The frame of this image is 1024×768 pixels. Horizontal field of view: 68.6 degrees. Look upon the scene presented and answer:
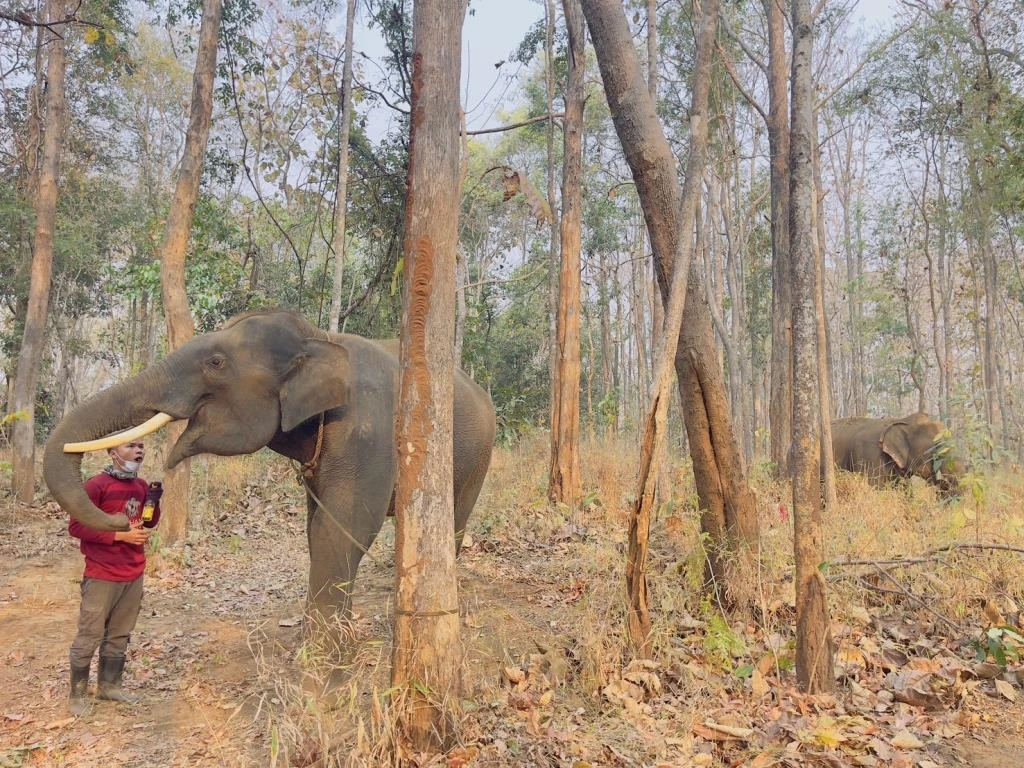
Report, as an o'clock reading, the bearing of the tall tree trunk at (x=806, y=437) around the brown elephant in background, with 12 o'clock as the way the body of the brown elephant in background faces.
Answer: The tall tree trunk is roughly at 3 o'clock from the brown elephant in background.

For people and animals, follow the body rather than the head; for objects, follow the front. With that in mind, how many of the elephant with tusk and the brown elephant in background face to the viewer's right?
1

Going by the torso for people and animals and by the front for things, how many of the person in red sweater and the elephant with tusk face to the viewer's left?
1

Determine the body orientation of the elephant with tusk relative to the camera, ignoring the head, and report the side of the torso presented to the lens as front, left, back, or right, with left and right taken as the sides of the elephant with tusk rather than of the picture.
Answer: left

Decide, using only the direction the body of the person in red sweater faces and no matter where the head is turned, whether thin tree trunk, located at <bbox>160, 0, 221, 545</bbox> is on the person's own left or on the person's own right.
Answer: on the person's own left

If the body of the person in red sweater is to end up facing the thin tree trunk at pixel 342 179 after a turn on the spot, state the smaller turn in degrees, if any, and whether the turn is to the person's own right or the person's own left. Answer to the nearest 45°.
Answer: approximately 90° to the person's own left

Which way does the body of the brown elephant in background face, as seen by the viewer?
to the viewer's right

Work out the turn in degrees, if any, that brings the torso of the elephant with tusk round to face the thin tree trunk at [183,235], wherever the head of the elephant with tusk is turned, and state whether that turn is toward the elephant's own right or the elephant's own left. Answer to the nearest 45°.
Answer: approximately 90° to the elephant's own right

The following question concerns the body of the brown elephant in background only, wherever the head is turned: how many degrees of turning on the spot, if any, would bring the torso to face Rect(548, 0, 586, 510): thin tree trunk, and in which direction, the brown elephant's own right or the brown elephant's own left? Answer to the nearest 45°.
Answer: approximately 135° to the brown elephant's own right

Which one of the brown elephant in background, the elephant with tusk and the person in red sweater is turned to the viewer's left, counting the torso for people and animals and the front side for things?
the elephant with tusk

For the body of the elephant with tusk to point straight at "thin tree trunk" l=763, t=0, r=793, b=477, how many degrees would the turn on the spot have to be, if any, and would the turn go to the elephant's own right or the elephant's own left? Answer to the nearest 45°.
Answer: approximately 135° to the elephant's own right

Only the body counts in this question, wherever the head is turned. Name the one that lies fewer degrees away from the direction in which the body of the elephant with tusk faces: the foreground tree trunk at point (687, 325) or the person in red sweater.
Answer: the person in red sweater

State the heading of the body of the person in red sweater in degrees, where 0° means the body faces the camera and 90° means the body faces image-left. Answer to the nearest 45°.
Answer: approximately 315°

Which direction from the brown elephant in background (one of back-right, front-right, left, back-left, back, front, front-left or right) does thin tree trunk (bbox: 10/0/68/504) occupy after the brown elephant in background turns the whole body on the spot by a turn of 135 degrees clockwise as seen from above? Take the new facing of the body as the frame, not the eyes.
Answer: front

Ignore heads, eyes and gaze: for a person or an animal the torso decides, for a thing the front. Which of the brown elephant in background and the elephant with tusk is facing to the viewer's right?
the brown elephant in background
